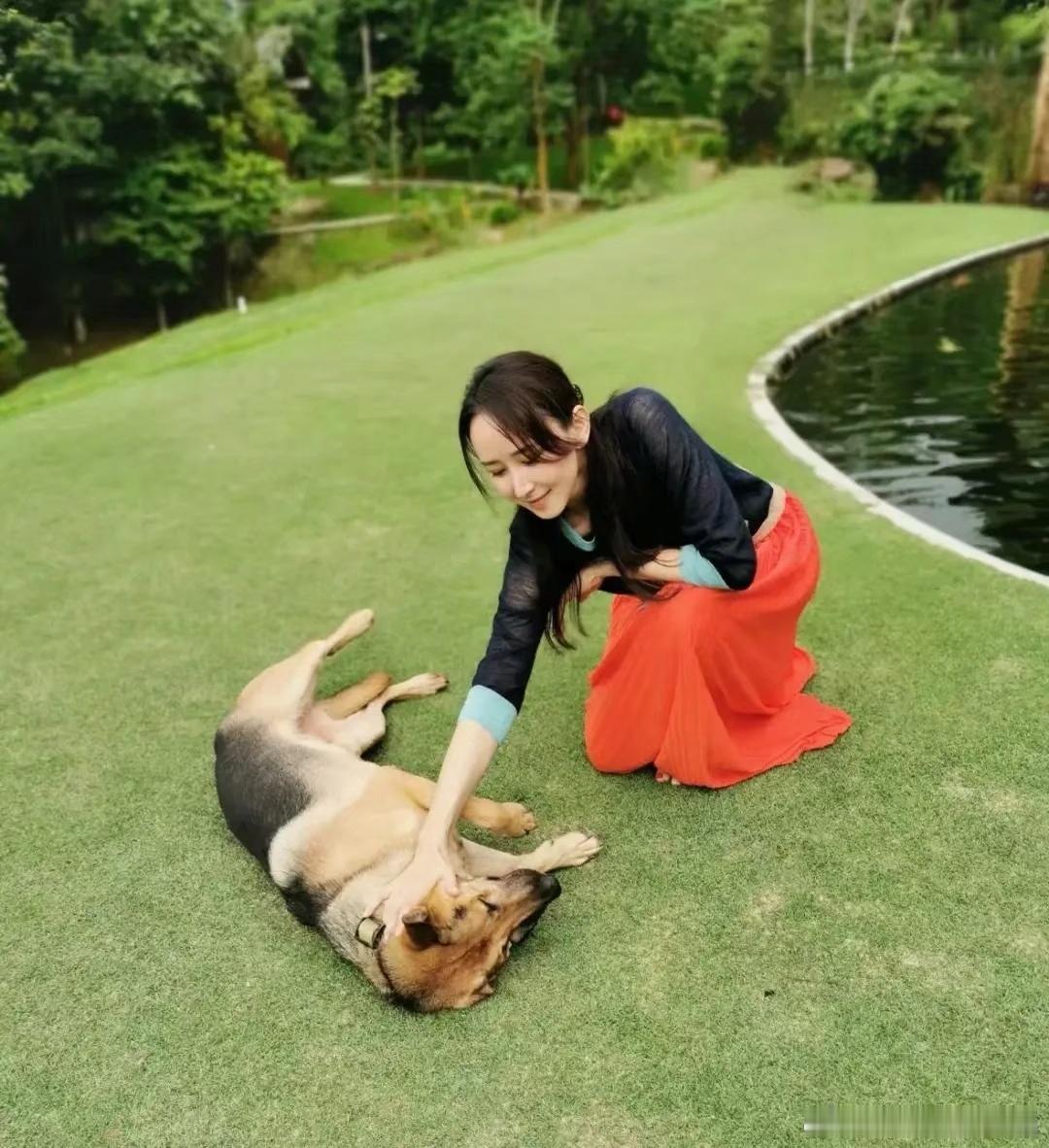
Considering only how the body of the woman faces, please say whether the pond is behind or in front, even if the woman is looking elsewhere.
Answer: behind

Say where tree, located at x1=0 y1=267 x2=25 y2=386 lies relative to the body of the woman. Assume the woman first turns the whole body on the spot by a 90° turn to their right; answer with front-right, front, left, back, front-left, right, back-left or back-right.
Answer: front

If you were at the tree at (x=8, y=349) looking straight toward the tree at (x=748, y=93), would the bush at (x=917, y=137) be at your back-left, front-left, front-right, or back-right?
front-right

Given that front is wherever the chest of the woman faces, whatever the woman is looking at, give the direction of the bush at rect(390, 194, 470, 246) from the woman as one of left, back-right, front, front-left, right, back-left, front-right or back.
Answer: back-right

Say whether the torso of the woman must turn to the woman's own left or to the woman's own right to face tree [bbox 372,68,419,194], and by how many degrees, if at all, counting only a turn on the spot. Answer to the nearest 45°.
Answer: approximately 135° to the woman's own right

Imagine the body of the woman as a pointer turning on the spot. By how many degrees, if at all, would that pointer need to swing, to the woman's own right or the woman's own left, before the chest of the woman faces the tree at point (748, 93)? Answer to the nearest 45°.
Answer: approximately 135° to the woman's own right

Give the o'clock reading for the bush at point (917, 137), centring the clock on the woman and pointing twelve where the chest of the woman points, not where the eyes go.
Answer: The bush is roughly at 5 o'clock from the woman.

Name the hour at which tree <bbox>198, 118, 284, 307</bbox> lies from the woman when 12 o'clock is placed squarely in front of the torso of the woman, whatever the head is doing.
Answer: The tree is roughly at 4 o'clock from the woman.

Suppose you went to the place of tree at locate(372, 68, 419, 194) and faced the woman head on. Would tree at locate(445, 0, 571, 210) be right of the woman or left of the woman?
left

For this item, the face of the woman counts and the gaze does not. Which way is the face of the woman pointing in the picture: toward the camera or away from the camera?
toward the camera

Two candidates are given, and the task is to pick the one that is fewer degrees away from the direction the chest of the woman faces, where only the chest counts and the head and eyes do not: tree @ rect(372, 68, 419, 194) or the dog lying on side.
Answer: the dog lying on side

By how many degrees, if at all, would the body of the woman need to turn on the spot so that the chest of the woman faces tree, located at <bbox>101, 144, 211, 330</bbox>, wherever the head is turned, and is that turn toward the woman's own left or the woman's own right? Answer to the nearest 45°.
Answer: approximately 90° to the woman's own right
